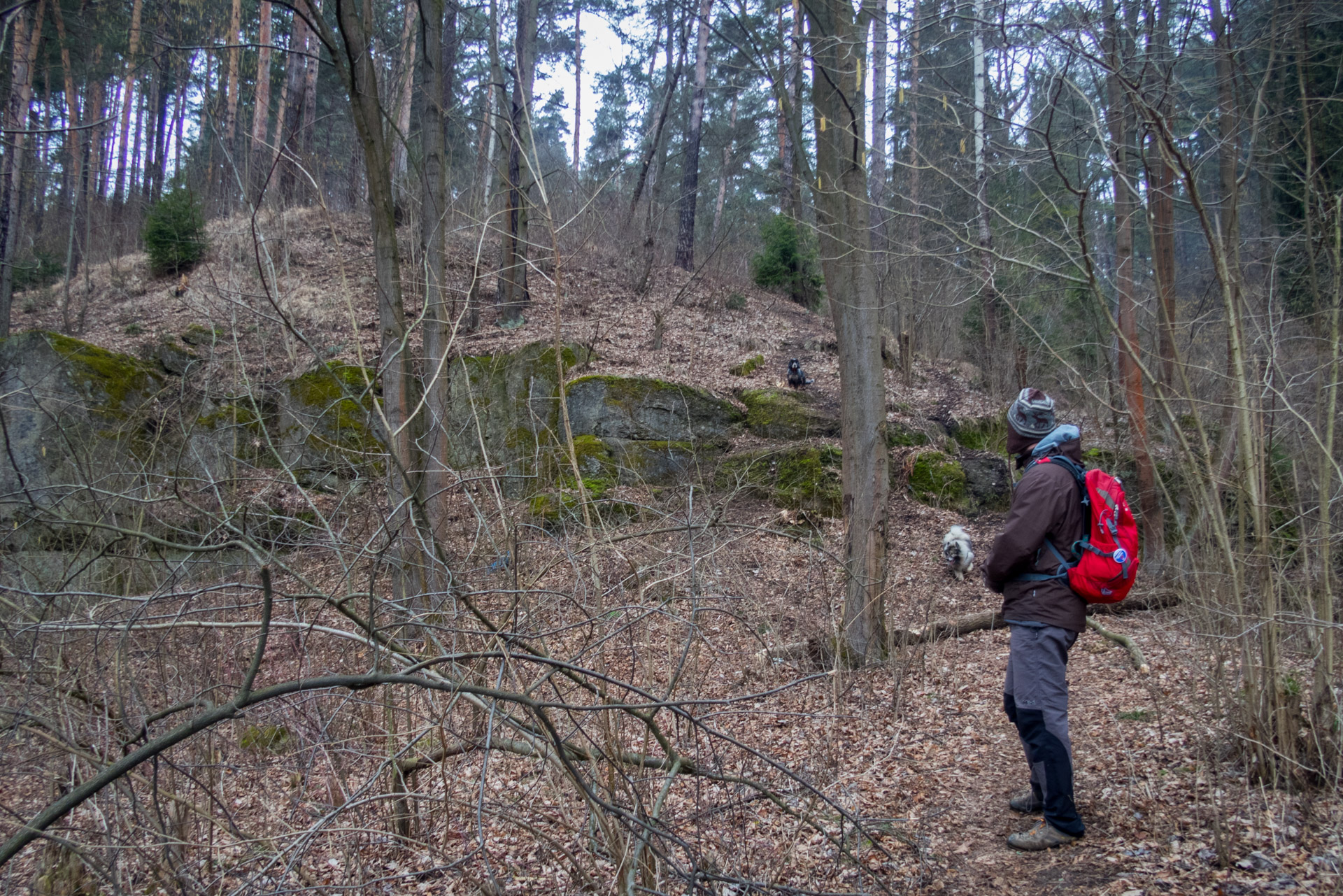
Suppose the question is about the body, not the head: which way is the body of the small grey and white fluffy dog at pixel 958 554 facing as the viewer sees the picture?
toward the camera

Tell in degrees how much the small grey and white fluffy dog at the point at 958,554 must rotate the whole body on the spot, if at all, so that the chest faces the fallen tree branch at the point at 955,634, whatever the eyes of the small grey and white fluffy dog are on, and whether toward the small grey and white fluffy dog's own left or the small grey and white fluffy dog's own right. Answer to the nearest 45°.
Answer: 0° — it already faces it

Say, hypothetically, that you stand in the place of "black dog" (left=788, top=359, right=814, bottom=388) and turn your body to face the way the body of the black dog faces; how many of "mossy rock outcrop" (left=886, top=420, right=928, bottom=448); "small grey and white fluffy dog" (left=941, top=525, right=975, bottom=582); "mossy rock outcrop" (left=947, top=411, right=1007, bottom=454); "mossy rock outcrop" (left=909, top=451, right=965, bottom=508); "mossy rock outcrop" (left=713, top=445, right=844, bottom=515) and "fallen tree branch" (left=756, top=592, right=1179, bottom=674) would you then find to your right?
0

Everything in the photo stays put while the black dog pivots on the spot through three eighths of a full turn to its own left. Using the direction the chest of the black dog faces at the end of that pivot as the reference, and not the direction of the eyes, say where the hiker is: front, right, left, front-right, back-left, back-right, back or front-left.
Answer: right

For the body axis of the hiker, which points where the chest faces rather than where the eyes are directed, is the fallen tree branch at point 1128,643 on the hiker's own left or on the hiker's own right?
on the hiker's own right

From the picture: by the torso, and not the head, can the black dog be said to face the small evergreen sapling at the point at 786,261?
no

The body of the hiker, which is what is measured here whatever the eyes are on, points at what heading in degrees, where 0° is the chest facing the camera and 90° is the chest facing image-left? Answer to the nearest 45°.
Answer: approximately 90°

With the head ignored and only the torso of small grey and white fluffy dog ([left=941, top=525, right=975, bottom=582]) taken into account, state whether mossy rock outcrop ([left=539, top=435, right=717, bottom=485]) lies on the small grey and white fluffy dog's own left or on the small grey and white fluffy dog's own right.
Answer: on the small grey and white fluffy dog's own right

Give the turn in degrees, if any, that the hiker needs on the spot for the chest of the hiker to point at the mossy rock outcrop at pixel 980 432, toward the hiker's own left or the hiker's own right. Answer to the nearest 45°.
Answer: approximately 90° to the hiker's own right

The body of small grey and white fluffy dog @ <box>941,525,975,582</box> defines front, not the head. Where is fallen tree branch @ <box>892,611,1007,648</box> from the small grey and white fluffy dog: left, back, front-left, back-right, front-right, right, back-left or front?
front

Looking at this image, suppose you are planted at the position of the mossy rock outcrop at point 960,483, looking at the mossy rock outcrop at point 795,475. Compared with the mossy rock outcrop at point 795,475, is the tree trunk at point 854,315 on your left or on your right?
left
